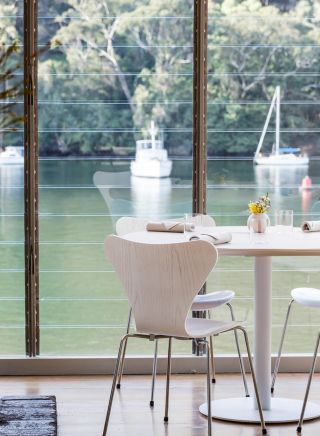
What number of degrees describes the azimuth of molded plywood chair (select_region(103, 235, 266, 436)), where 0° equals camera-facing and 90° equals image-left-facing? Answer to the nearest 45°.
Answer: approximately 225°

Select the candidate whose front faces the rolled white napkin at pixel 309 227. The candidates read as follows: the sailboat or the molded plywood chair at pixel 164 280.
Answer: the molded plywood chair

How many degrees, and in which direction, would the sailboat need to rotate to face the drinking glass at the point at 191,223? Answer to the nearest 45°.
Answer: approximately 45° to its left

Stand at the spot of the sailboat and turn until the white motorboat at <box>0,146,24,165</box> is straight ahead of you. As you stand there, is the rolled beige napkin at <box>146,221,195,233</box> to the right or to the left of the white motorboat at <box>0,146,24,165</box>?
left

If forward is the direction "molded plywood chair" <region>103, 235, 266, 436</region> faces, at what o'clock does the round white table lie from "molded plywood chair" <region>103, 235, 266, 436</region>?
The round white table is roughly at 12 o'clock from the molded plywood chair.

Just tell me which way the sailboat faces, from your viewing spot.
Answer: facing to the left of the viewer
